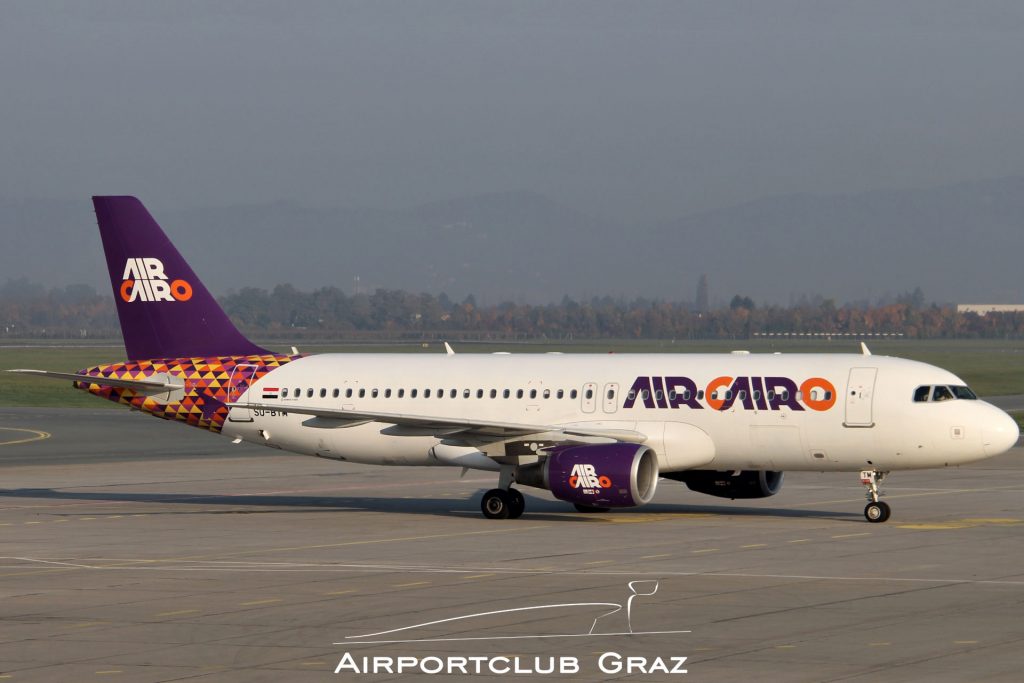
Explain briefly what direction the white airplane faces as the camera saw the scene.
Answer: facing the viewer and to the right of the viewer
